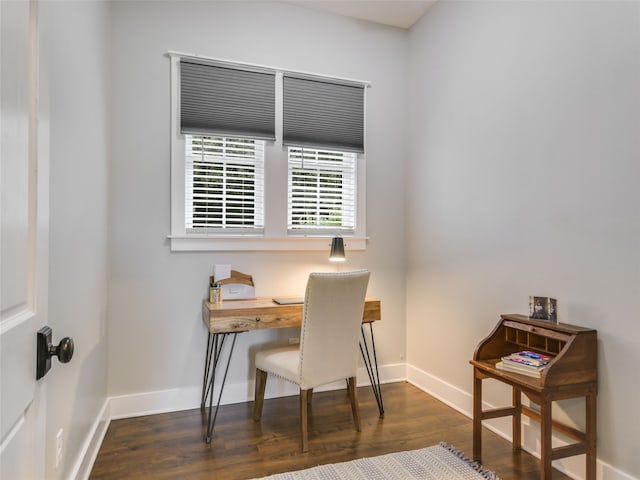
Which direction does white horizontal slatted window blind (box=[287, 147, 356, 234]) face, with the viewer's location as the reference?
facing the viewer

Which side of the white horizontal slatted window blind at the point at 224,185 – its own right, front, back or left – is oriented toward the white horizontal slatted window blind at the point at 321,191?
left

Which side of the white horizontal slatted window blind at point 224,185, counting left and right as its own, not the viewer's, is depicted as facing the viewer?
front

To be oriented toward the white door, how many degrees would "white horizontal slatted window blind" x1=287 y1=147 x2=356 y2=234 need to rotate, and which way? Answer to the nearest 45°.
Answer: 0° — it already faces it

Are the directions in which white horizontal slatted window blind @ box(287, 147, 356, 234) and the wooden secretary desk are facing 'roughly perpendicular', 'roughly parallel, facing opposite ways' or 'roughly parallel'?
roughly perpendicular

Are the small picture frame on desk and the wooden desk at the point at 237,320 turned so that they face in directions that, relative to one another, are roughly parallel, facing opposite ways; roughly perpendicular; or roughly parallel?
roughly perpendicular

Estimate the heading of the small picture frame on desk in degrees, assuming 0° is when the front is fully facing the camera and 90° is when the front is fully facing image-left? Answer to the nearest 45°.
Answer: approximately 45°

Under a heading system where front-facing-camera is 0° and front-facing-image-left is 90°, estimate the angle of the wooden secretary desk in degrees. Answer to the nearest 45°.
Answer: approximately 45°

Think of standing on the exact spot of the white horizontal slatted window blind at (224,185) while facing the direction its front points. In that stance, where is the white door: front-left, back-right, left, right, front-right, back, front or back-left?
front

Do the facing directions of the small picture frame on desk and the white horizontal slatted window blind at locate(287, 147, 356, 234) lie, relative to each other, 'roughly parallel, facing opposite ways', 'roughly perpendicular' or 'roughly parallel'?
roughly perpendicular

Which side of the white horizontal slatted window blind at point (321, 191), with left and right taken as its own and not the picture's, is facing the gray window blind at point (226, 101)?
right

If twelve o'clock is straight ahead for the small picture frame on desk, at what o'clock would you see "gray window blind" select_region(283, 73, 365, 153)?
The gray window blind is roughly at 2 o'clock from the small picture frame on desk.
